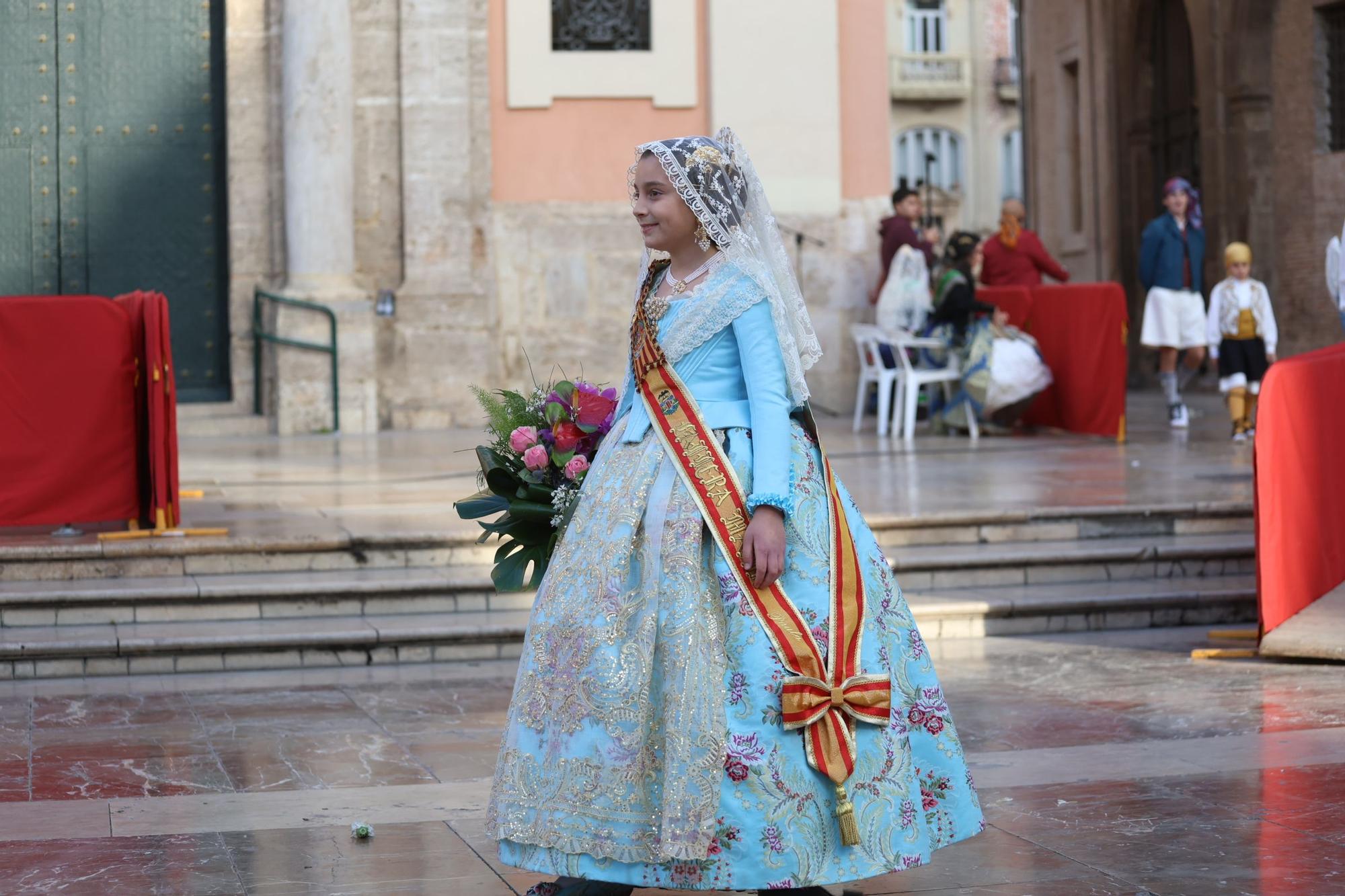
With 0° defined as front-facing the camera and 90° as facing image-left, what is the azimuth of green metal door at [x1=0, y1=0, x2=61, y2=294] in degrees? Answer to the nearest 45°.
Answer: approximately 0°

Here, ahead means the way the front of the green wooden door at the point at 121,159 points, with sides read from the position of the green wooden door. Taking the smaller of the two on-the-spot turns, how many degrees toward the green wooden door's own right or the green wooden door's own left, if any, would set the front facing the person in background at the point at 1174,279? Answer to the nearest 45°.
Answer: approximately 90° to the green wooden door's own left

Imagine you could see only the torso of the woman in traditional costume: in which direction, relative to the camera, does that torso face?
to the viewer's right
